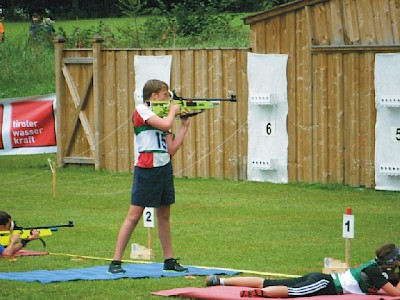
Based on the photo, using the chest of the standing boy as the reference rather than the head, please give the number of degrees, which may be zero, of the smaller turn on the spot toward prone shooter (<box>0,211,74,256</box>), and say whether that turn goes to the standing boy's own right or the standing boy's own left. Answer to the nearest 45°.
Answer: approximately 180°

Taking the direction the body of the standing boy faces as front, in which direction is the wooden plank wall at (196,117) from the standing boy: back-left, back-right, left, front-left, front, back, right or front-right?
back-left

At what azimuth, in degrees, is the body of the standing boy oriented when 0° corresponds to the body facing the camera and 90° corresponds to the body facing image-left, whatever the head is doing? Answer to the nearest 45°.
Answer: approximately 315°
